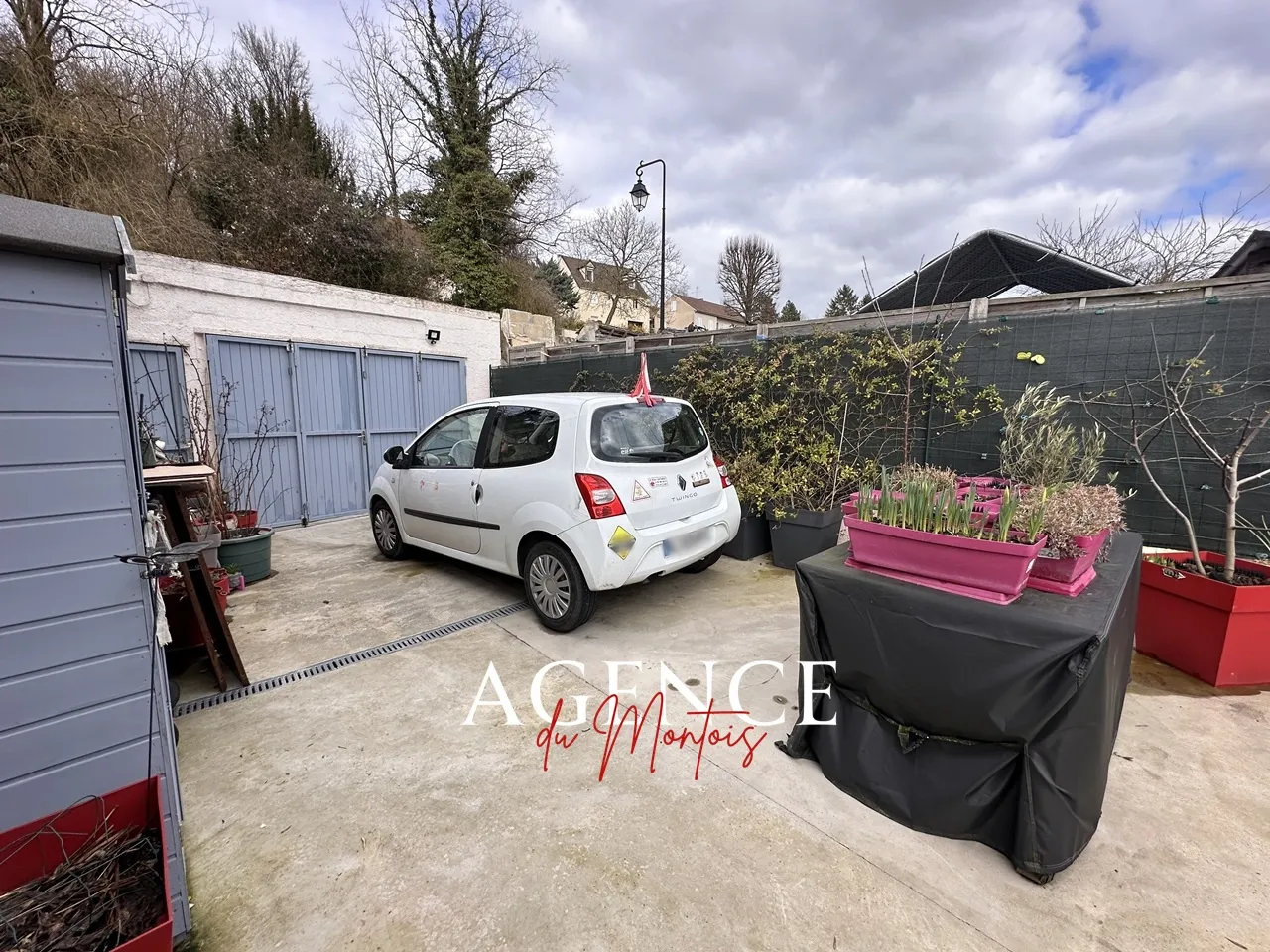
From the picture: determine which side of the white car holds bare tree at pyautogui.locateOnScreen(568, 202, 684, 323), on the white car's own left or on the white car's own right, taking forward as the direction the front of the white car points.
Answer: on the white car's own right

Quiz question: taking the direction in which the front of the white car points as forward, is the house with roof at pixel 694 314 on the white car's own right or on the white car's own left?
on the white car's own right

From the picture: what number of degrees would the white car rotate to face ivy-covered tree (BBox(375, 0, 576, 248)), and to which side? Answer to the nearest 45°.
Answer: approximately 45° to its right

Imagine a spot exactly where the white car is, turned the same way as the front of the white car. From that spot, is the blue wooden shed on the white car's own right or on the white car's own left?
on the white car's own left

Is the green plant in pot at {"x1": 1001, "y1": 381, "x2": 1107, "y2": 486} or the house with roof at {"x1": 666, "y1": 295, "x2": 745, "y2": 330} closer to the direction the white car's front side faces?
the house with roof

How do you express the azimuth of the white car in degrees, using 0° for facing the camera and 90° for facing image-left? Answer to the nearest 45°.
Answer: approximately 135°

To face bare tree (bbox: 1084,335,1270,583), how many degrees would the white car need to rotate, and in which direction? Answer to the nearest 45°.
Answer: approximately 135° to its right
